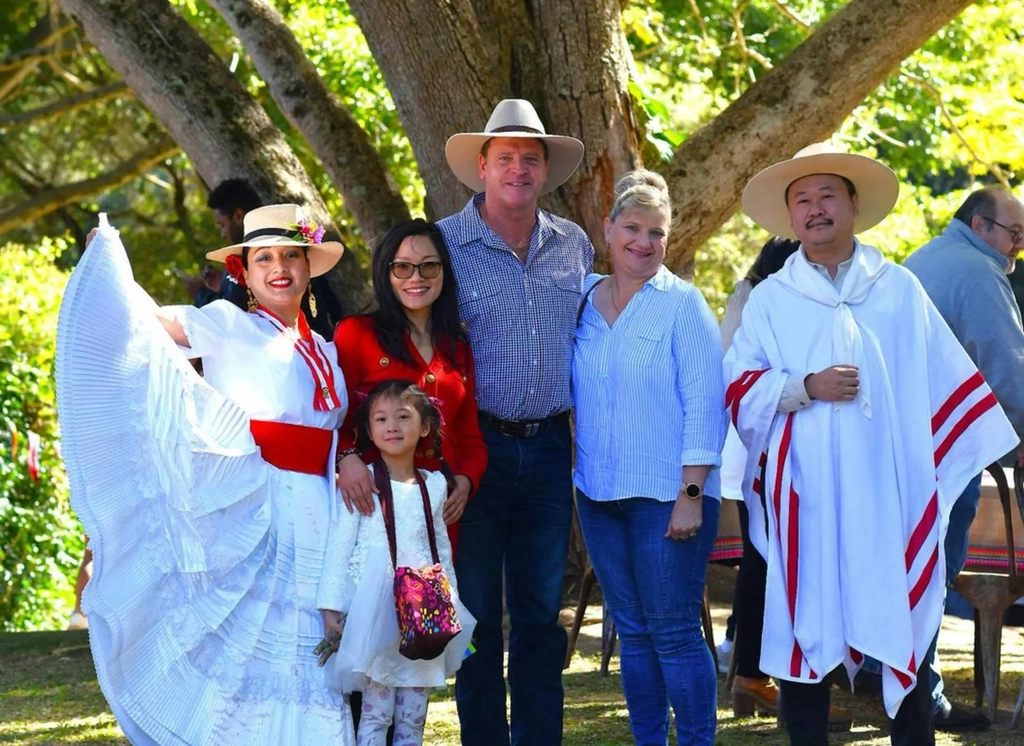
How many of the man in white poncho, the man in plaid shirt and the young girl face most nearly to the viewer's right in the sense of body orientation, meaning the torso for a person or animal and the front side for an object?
0

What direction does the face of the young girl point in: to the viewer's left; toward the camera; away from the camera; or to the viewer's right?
toward the camera

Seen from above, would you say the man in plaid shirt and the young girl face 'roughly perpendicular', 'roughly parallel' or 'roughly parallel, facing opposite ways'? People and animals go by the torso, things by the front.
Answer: roughly parallel

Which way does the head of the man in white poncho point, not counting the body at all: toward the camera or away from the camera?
toward the camera

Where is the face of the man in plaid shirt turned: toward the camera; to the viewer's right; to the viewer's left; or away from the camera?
toward the camera

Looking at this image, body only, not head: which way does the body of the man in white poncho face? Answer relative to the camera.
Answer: toward the camera

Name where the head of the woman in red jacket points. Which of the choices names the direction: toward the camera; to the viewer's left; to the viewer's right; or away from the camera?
toward the camera

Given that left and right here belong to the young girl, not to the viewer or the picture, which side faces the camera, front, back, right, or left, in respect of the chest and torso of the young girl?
front

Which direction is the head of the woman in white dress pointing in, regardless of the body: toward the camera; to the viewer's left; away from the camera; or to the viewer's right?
toward the camera

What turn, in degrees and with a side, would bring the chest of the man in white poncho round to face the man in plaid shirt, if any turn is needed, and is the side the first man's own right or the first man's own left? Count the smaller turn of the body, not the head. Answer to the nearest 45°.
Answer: approximately 90° to the first man's own right

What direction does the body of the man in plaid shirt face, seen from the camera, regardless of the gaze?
toward the camera

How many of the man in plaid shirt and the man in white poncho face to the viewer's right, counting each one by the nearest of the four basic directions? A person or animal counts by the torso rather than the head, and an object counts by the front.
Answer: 0
